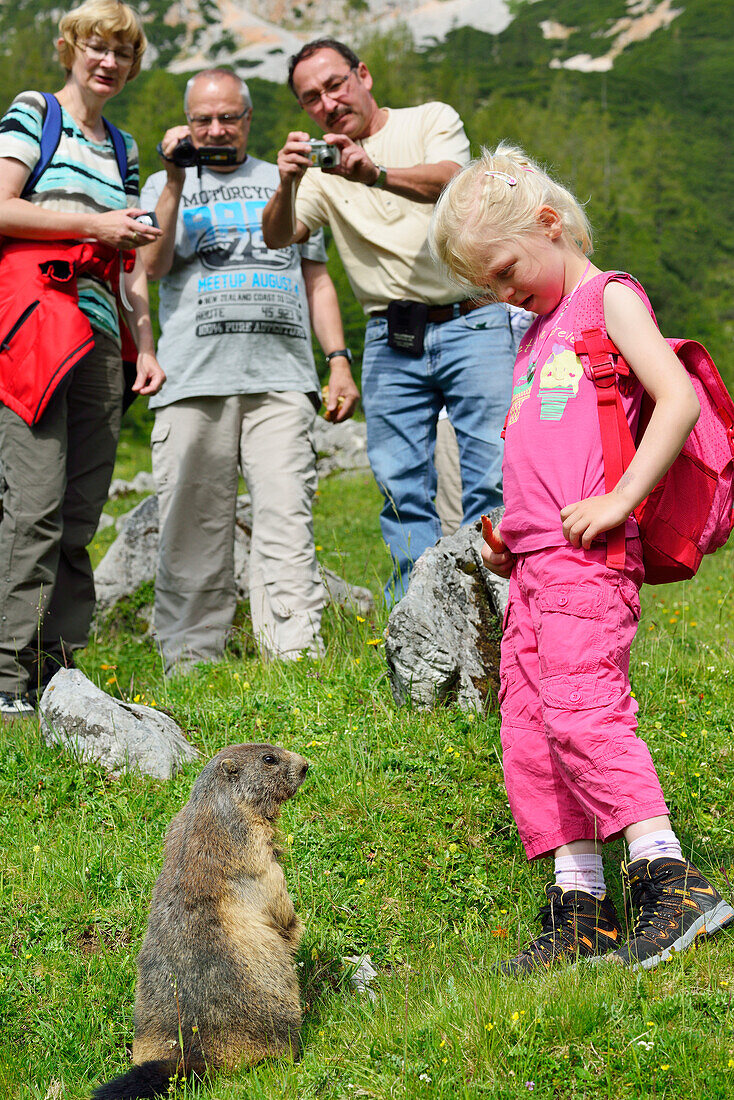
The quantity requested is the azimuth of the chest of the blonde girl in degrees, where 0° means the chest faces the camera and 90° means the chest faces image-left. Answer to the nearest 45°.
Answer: approximately 45°

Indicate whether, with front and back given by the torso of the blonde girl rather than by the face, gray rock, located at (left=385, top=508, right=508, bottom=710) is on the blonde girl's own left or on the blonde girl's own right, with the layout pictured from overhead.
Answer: on the blonde girl's own right

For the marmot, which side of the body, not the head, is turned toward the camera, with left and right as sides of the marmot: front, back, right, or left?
right

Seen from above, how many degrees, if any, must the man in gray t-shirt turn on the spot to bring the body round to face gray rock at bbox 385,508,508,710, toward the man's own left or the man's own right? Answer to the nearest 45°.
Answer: approximately 45° to the man's own left

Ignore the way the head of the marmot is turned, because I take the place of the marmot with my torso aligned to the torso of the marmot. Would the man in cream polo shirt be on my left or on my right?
on my left

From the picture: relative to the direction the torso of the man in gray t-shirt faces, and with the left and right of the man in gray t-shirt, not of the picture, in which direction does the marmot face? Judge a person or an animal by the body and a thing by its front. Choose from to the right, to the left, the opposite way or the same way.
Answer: to the left

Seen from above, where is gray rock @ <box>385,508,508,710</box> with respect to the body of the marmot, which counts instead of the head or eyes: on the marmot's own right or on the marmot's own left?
on the marmot's own left

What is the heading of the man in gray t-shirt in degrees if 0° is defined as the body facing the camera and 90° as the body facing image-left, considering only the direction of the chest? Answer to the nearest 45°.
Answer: approximately 0°

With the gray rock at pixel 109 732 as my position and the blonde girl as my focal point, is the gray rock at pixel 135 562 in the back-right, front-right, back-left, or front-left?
back-left
